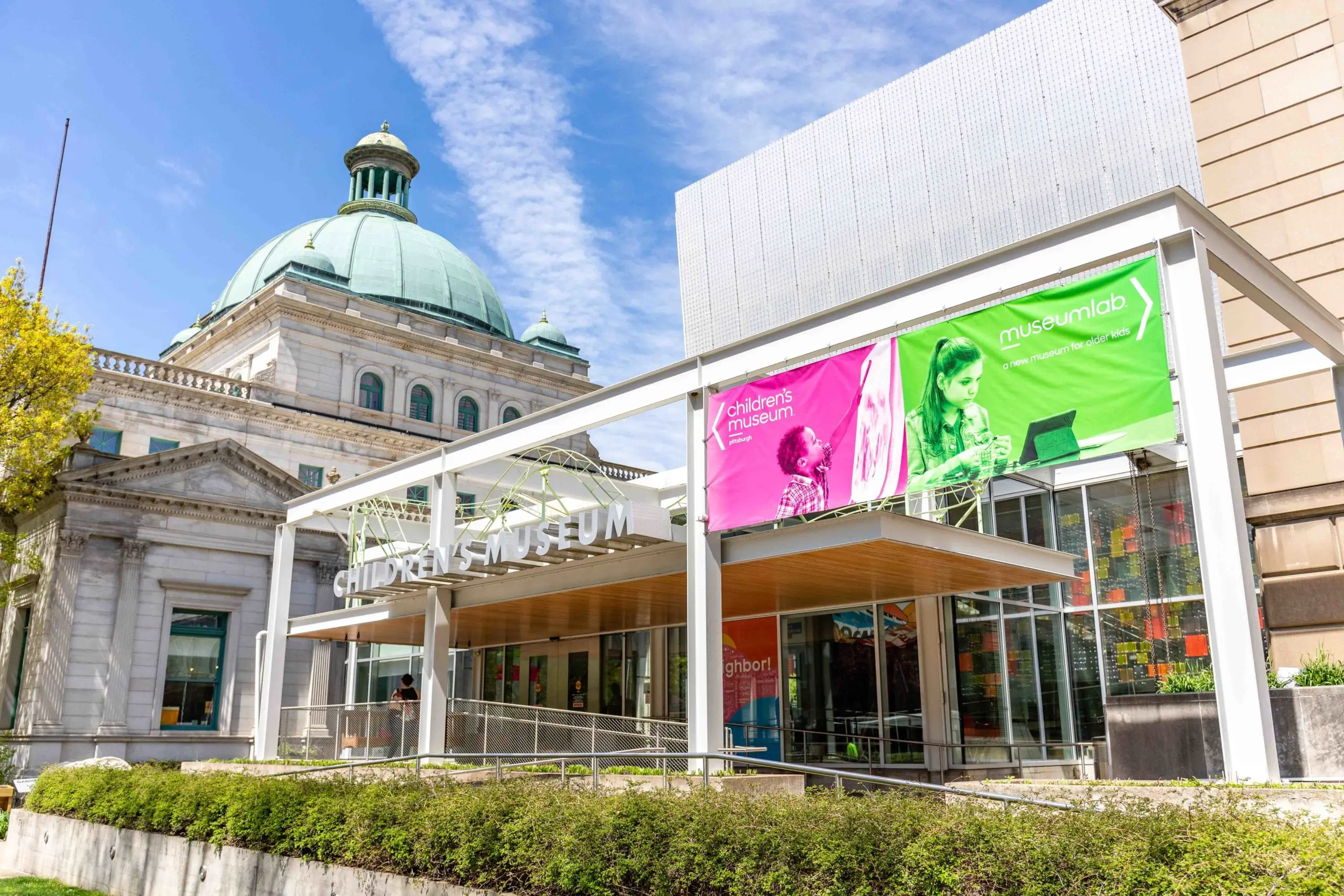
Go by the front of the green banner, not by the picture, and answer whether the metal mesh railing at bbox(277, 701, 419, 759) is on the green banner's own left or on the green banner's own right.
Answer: on the green banner's own right

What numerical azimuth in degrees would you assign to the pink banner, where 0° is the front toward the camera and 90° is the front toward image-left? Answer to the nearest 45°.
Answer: approximately 45°

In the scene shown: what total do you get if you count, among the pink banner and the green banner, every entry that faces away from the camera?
0

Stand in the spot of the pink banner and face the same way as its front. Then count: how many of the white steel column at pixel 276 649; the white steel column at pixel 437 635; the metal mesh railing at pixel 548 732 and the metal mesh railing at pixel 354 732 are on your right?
4

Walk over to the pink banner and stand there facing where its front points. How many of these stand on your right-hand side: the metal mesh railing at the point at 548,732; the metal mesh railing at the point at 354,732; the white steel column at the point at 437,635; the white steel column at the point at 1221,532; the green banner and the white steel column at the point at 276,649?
4

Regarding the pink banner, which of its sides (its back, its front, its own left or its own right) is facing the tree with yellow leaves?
right

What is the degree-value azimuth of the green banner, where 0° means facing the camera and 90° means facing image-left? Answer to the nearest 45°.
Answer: approximately 45°

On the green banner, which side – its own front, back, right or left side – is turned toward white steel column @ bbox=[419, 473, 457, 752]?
right

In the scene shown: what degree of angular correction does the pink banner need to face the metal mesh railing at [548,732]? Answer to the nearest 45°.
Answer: approximately 90° to its right

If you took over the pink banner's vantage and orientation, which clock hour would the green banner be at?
The green banner is roughly at 9 o'clock from the pink banner.

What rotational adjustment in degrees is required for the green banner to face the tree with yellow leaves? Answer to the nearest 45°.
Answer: approximately 45° to its right
